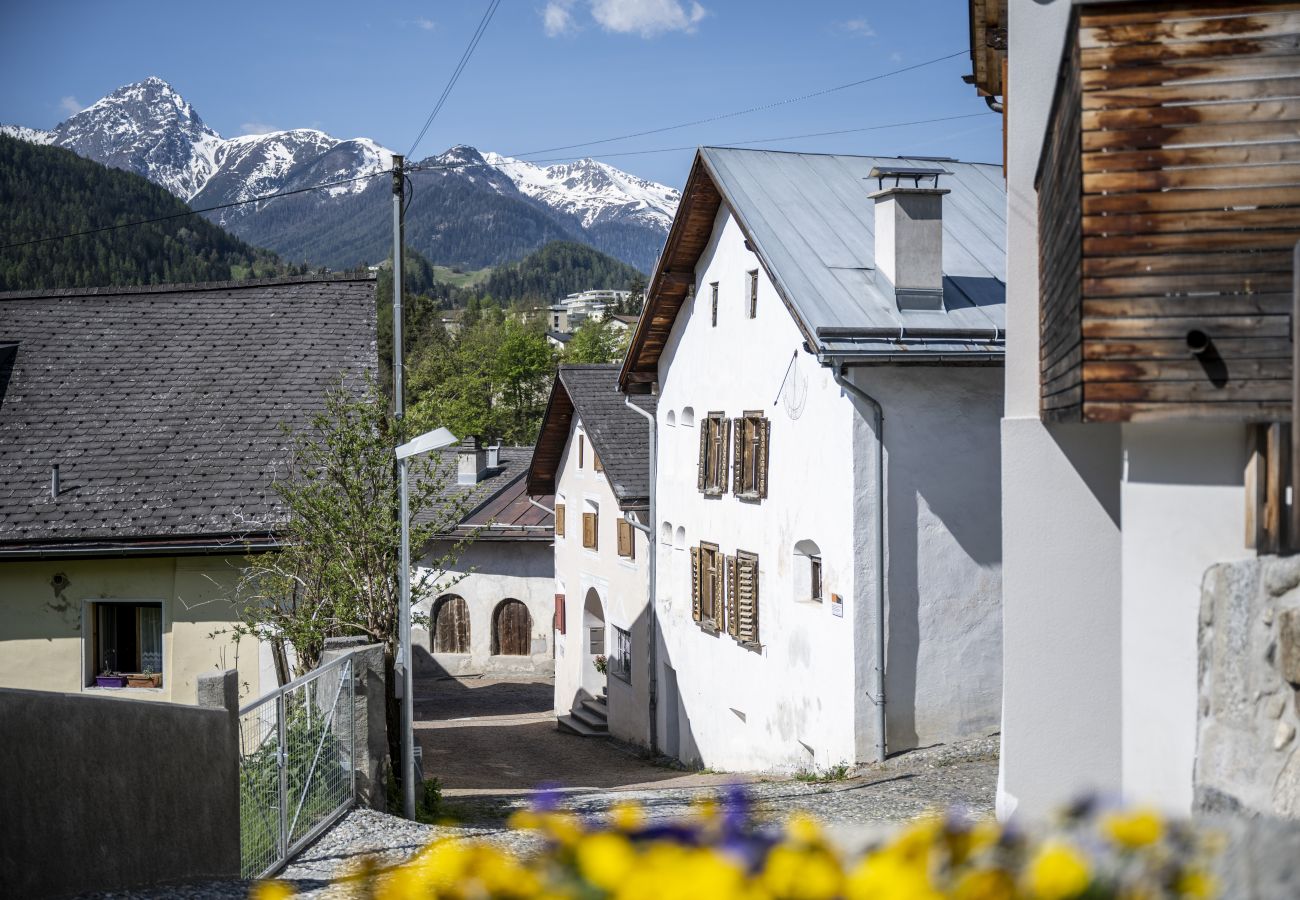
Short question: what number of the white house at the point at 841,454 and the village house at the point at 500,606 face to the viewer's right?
0

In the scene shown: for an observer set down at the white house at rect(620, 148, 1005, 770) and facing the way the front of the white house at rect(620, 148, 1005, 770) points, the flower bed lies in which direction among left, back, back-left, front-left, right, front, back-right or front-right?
front-left

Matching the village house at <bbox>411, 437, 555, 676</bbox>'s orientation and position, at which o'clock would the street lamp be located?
The street lamp is roughly at 12 o'clock from the village house.

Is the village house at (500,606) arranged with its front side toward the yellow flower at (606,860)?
yes

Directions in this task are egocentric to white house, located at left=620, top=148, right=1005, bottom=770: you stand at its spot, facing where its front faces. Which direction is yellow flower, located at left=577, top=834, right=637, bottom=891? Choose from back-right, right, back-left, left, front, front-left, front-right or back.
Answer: front-left

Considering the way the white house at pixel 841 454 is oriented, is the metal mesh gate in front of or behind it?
in front

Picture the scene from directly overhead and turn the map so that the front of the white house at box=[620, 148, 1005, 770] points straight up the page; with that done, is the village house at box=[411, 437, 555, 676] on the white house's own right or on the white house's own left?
on the white house's own right

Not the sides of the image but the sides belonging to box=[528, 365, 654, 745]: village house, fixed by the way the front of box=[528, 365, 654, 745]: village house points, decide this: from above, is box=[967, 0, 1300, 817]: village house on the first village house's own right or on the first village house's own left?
on the first village house's own left

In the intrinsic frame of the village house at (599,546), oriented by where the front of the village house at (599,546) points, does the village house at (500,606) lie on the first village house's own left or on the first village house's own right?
on the first village house's own right

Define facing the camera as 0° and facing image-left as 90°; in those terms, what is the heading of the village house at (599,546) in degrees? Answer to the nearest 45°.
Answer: approximately 45°

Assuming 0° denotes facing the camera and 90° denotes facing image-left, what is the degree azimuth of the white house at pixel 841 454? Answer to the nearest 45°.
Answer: approximately 45°

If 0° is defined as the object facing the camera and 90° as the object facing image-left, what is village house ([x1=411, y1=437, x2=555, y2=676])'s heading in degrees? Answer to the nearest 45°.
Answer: approximately 0°
